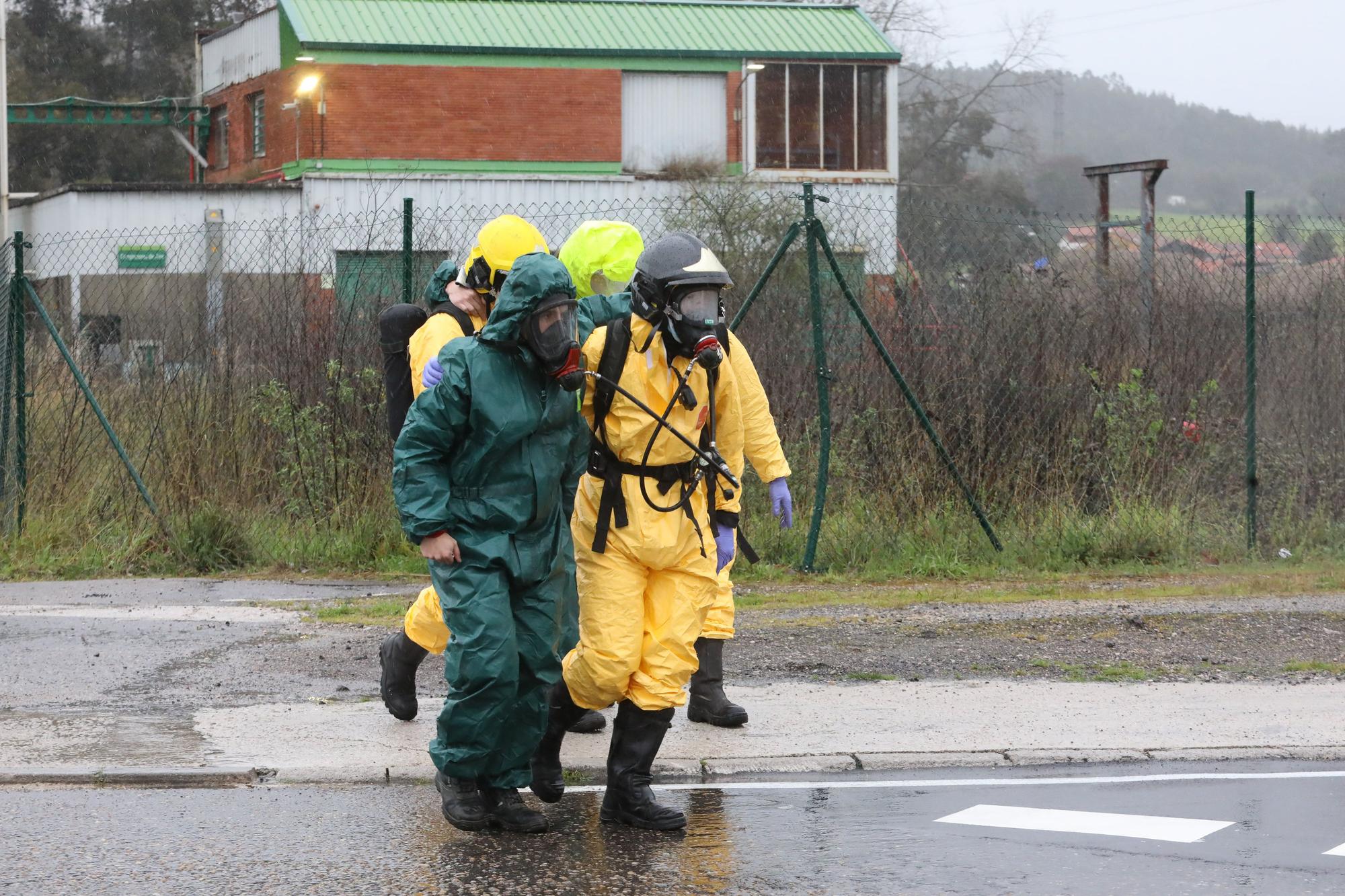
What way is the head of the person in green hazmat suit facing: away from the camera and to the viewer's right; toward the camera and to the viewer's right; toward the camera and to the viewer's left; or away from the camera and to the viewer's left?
toward the camera and to the viewer's right

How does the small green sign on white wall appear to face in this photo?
toward the camera

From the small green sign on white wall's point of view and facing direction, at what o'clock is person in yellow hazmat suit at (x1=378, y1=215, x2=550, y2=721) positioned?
The person in yellow hazmat suit is roughly at 12 o'clock from the small green sign on white wall.

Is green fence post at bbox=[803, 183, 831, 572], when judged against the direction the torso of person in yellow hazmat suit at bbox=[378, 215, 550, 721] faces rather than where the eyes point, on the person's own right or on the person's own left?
on the person's own left

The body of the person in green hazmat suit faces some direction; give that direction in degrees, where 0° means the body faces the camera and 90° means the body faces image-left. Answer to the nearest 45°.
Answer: approximately 315°

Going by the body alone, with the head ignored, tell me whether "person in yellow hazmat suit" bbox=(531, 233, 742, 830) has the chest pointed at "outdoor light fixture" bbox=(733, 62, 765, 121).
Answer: no

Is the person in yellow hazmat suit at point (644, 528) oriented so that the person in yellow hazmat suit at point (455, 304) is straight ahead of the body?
no

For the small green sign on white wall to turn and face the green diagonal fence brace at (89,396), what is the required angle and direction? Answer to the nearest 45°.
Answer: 0° — it already faces it

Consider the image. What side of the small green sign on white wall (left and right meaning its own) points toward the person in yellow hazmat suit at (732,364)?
front

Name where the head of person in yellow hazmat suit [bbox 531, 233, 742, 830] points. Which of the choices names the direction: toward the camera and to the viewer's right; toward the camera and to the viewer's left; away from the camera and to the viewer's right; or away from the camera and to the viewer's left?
toward the camera and to the viewer's right

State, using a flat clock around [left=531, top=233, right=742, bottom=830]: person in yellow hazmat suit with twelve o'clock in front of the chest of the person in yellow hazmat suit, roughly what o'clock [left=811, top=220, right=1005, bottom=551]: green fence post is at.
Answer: The green fence post is roughly at 8 o'clock from the person in yellow hazmat suit.

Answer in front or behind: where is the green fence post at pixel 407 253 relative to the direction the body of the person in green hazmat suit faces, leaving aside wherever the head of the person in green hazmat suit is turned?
behind

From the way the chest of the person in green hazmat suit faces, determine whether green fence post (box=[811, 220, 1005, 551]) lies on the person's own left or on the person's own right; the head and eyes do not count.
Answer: on the person's own left
